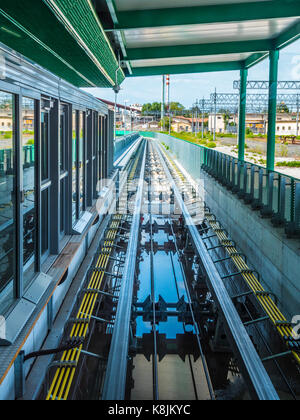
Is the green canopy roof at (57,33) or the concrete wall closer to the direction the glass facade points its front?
the concrete wall

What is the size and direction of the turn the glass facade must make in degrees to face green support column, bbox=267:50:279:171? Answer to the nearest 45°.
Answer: approximately 45° to its left

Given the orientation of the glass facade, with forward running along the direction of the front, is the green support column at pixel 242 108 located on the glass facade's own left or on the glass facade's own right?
on the glass facade's own left

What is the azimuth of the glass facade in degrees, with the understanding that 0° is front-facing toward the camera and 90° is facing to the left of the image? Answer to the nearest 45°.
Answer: approximately 270°

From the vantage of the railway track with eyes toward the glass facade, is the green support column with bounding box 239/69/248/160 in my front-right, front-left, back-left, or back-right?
back-right
